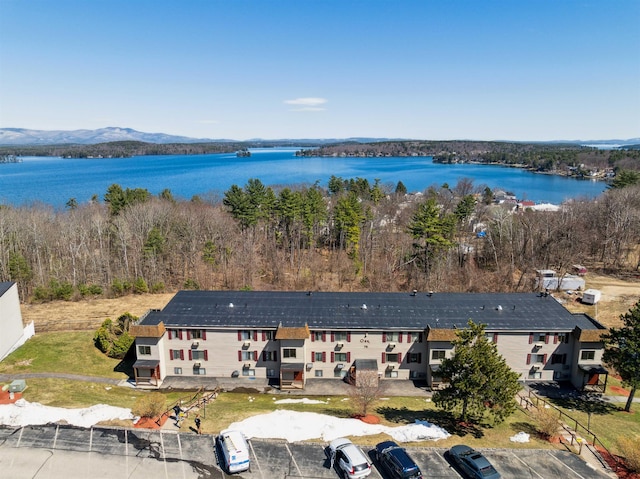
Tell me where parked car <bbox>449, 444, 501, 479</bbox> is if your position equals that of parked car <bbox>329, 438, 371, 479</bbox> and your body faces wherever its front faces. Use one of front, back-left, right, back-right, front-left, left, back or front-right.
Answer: back-right

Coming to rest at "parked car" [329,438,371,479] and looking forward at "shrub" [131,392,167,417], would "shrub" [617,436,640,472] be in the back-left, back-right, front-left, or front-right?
back-right

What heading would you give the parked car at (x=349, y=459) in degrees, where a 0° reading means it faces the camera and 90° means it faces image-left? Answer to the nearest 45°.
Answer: approximately 135°

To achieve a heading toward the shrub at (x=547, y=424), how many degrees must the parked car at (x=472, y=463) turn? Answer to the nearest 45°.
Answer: approximately 90° to its right

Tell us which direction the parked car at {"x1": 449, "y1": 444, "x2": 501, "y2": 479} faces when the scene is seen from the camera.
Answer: facing away from the viewer and to the left of the viewer

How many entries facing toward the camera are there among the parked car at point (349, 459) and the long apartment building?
1

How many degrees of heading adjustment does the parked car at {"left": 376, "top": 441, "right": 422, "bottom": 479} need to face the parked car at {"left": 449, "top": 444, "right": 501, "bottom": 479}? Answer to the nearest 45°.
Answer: approximately 135° to its right

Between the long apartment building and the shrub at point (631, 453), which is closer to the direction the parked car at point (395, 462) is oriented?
the long apartment building

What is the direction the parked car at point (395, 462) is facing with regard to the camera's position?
facing away from the viewer and to the left of the viewer

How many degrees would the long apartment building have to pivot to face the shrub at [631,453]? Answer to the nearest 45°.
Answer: approximately 45° to its left
